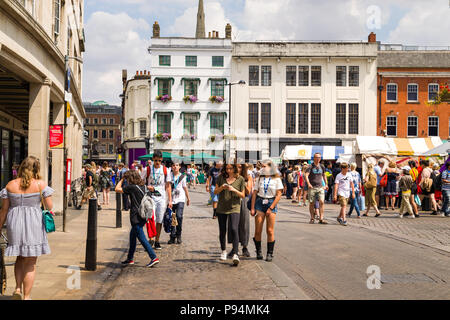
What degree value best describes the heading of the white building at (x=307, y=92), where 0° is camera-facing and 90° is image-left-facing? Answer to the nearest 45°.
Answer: approximately 0°

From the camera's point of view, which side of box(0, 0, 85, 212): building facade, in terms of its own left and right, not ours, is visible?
right

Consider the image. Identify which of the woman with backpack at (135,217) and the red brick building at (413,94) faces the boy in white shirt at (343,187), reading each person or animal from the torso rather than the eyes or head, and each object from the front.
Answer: the red brick building

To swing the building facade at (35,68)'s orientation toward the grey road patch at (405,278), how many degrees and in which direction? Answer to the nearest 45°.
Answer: approximately 45° to its right

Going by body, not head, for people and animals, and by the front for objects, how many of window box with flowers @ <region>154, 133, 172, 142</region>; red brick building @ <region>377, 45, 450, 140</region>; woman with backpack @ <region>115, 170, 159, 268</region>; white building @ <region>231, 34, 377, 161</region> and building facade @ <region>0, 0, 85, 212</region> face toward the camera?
3

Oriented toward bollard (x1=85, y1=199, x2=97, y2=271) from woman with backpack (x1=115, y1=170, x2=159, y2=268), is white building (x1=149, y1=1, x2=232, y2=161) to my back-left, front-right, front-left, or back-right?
back-right

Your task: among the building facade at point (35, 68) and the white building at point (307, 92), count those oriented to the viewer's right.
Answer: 1
